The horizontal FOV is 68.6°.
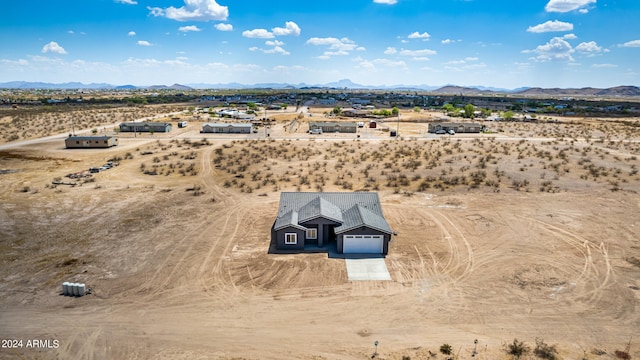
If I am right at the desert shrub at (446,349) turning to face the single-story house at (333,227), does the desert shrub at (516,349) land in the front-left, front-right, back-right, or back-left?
back-right

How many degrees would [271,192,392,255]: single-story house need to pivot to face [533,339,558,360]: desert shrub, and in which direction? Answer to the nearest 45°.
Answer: approximately 45° to its left

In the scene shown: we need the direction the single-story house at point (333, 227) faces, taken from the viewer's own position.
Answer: facing the viewer

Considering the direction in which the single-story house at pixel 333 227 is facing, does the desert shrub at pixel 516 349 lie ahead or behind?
ahead

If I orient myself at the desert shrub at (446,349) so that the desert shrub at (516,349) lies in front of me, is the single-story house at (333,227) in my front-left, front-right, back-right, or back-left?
back-left
